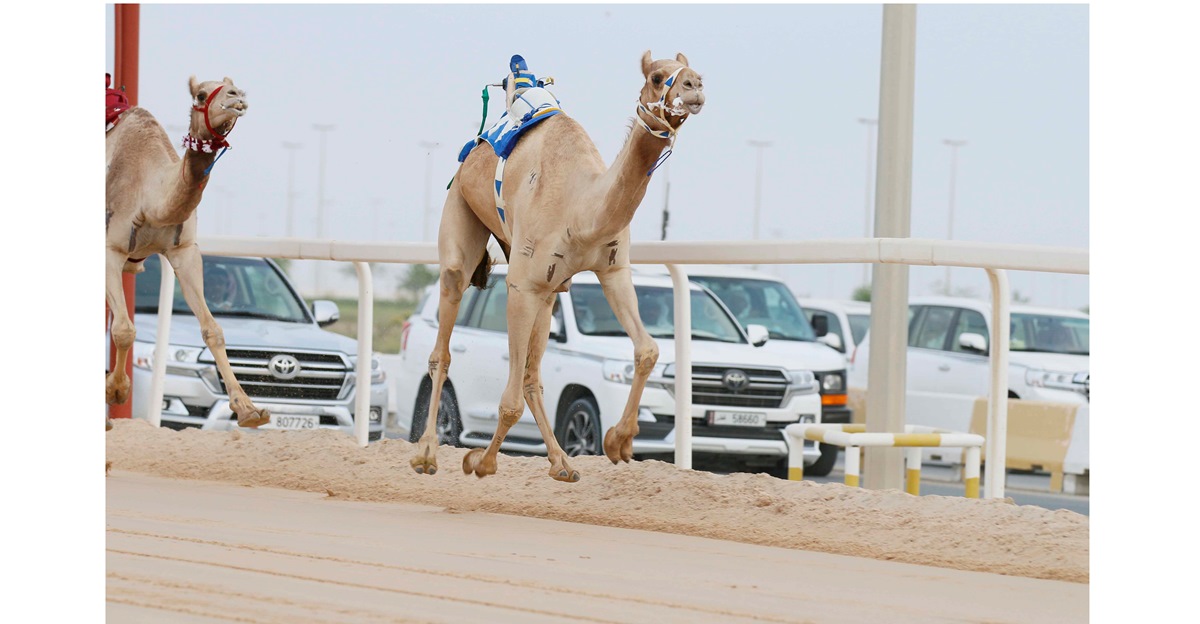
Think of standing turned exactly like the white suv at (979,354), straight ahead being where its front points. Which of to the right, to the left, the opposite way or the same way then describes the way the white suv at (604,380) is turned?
the same way

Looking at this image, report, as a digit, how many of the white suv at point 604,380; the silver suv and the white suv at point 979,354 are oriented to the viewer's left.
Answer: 0

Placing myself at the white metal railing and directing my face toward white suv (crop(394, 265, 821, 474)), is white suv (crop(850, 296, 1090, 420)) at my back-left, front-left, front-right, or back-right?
front-right

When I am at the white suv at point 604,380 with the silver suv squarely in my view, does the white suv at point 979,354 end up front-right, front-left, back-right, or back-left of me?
back-right

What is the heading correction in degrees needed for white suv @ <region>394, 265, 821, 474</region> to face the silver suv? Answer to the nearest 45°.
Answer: approximately 135° to its right

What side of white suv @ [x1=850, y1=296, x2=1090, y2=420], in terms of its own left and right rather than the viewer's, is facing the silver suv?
right

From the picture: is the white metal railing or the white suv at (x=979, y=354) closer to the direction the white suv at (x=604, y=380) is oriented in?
the white metal railing

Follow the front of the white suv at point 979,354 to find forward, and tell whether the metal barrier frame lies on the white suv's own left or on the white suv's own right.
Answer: on the white suv's own right

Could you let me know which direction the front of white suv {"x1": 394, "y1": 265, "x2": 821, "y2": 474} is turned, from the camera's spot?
facing the viewer and to the right of the viewer

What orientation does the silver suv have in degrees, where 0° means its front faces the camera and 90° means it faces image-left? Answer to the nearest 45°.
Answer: approximately 315°

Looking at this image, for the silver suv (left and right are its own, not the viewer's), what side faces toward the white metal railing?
front

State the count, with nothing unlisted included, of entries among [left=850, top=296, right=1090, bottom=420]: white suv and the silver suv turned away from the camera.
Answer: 0

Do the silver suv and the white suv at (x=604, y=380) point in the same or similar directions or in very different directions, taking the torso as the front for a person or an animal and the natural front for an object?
same or similar directions

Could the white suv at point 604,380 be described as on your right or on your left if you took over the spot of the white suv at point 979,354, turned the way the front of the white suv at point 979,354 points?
on your right

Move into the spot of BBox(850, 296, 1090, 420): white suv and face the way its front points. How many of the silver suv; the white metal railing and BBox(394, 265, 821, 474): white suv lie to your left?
0
